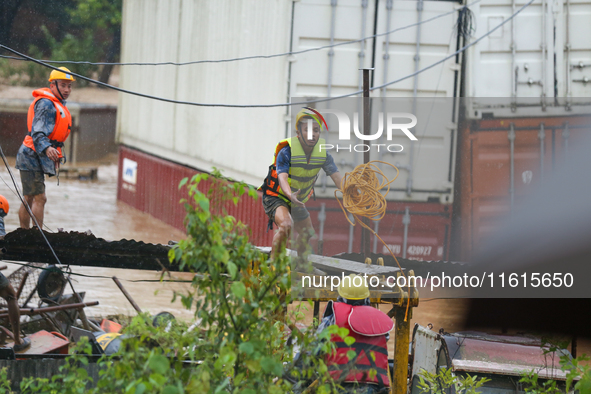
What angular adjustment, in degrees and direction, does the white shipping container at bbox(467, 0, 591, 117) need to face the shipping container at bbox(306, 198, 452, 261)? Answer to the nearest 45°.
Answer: approximately 45° to its right

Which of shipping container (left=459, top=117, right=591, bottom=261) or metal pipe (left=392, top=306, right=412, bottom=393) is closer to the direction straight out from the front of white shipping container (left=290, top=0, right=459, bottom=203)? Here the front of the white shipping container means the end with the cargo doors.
the metal pipe

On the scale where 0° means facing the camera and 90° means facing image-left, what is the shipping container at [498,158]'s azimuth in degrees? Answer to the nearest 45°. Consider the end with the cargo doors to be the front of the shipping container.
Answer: approximately 0°

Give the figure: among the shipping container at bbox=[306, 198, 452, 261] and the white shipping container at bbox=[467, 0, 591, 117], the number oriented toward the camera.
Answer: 2

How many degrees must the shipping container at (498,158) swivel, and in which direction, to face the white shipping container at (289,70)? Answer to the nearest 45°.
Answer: approximately 90° to its right

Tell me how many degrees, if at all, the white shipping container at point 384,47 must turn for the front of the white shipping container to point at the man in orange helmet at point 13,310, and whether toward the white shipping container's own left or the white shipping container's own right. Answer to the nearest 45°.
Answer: approximately 45° to the white shipping container's own right

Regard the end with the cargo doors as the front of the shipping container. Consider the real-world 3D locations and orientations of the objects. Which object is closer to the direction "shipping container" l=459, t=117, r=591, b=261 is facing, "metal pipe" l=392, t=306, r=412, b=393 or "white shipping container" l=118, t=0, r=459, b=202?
the metal pipe
